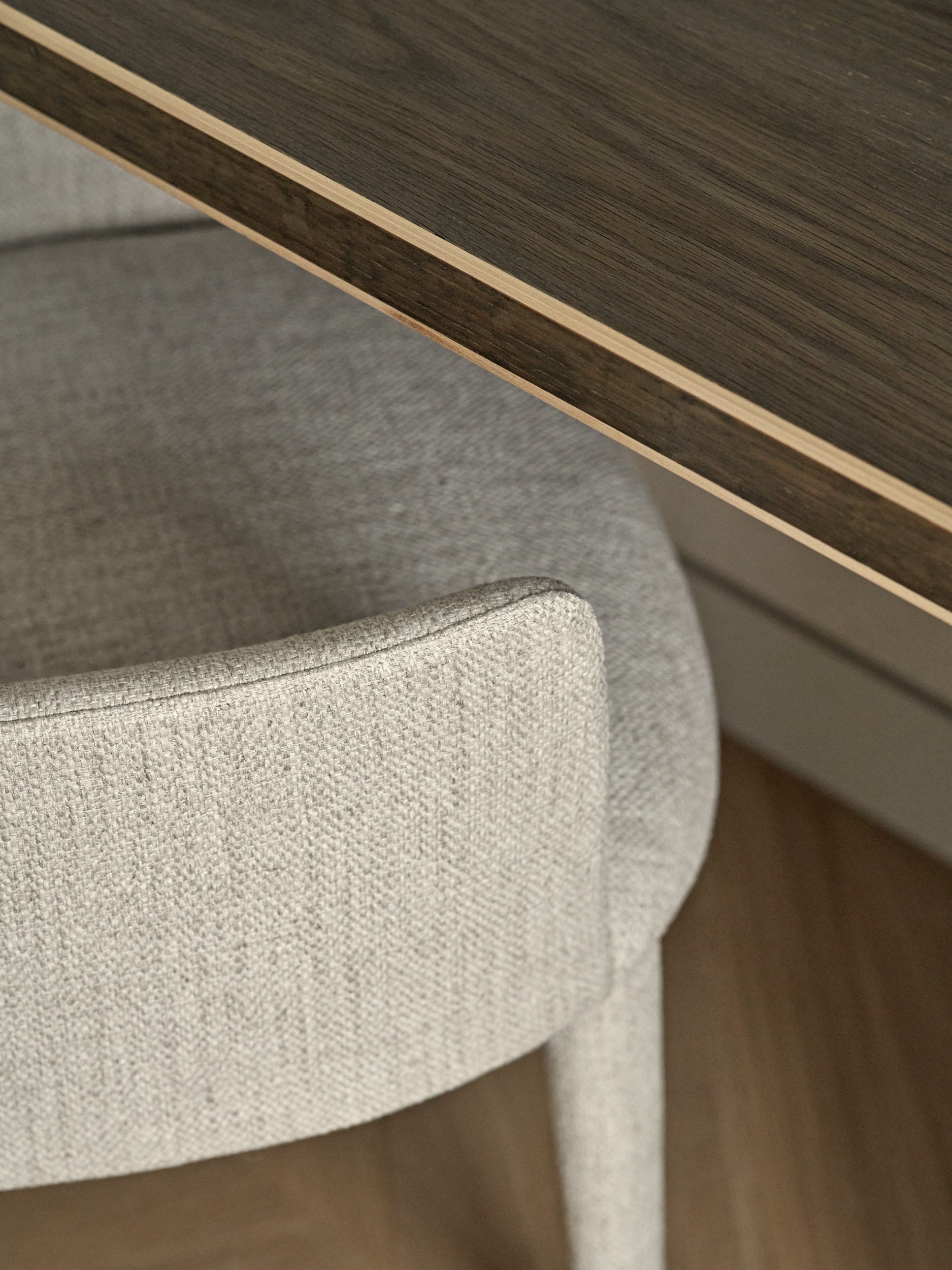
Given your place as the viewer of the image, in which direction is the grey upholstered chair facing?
facing away from the viewer and to the right of the viewer
